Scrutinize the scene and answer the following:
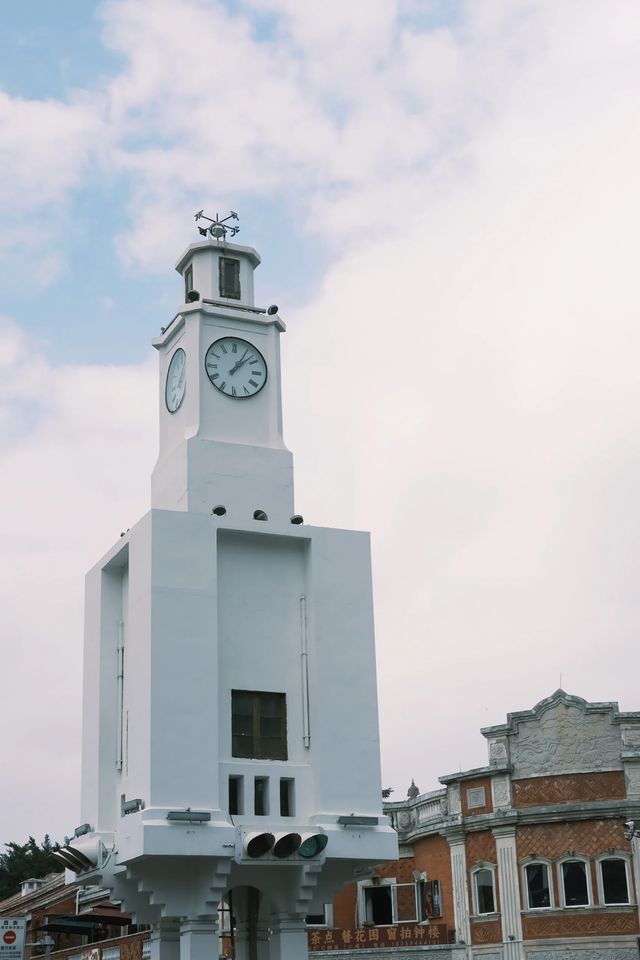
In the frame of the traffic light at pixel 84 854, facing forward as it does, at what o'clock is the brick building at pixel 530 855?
The brick building is roughly at 6 o'clock from the traffic light.

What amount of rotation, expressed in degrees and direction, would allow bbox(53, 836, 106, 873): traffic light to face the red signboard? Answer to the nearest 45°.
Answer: approximately 180°

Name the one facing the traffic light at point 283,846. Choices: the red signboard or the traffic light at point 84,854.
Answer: the red signboard

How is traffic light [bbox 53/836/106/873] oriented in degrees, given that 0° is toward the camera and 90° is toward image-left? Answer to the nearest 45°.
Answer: approximately 45°

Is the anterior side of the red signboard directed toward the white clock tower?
yes

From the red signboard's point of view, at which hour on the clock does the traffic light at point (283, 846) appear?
The traffic light is roughly at 12 o'clock from the red signboard.

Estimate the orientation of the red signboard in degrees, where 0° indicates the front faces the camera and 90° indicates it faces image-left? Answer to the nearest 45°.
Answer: approximately 0°

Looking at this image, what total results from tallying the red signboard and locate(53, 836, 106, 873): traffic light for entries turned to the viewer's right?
0
